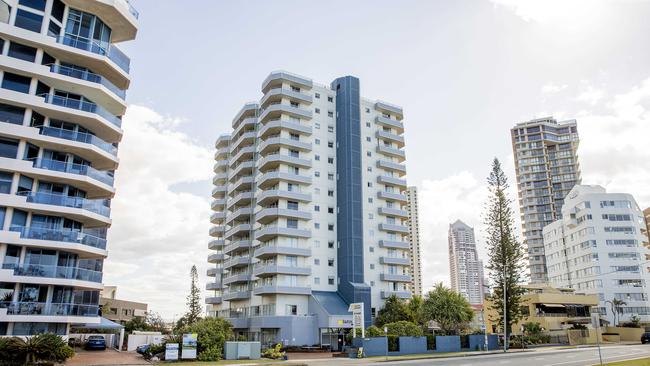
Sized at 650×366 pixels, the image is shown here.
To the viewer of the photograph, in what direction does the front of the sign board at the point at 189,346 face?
facing the viewer

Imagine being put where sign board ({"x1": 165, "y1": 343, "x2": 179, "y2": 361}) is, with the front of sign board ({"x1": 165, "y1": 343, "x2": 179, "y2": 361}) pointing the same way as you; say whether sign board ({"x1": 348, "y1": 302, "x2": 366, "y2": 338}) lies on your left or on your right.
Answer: on your left

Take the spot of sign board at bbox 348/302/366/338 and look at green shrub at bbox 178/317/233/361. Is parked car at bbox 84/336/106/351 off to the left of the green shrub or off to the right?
right

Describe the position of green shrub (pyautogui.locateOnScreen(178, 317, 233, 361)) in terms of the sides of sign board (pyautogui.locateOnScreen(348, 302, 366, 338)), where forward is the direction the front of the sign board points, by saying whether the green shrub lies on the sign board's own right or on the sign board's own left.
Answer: on the sign board's own right

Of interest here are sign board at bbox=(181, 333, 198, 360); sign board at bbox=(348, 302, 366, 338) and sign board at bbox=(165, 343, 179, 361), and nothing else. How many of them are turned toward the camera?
3

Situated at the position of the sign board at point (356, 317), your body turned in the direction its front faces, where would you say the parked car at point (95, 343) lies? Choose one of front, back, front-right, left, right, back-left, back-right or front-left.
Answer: right

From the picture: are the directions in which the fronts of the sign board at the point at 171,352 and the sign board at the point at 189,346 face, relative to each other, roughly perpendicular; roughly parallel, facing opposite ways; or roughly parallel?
roughly parallel

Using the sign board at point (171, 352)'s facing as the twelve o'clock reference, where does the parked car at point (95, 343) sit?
The parked car is roughly at 5 o'clock from the sign board.

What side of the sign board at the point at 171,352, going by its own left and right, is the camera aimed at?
front

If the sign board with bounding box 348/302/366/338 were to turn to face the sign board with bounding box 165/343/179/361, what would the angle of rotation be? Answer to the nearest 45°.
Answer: approximately 45° to its right

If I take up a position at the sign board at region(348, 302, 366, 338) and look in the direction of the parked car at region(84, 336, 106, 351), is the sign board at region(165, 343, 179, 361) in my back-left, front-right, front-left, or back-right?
front-left

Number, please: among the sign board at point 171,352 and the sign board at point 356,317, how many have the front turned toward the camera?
2

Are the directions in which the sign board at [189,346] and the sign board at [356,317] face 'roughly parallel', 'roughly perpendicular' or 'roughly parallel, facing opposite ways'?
roughly parallel

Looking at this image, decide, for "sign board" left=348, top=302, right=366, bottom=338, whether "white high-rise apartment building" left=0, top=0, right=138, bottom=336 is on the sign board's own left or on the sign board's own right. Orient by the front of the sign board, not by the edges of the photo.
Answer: on the sign board's own right
